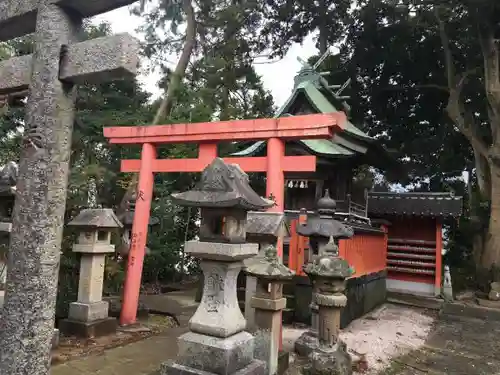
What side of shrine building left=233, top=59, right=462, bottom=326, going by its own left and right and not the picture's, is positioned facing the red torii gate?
front

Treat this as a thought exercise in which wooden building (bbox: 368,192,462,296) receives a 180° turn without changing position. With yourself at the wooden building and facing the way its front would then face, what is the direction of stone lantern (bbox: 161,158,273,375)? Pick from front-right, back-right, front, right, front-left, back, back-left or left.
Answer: back

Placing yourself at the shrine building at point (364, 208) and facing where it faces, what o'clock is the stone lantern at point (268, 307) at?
The stone lantern is roughly at 11 o'clock from the shrine building.

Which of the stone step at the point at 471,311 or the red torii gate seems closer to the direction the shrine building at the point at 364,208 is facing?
the red torii gate

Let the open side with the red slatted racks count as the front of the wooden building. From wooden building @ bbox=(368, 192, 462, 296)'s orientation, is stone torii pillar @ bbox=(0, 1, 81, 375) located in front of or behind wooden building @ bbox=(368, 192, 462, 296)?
in front

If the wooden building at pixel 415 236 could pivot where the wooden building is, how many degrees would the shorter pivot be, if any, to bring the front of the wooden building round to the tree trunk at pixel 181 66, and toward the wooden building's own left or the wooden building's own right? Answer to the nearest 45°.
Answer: approximately 45° to the wooden building's own right

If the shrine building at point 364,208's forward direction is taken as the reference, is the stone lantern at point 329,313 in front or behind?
in front

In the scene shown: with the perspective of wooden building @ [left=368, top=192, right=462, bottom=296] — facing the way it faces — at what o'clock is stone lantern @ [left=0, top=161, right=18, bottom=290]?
The stone lantern is roughly at 1 o'clock from the wooden building.

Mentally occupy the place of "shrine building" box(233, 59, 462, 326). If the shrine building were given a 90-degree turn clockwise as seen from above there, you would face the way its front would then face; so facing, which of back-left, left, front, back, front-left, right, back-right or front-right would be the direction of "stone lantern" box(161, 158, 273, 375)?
back-left

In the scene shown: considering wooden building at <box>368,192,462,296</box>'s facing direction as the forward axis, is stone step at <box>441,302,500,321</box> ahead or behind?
ahead
